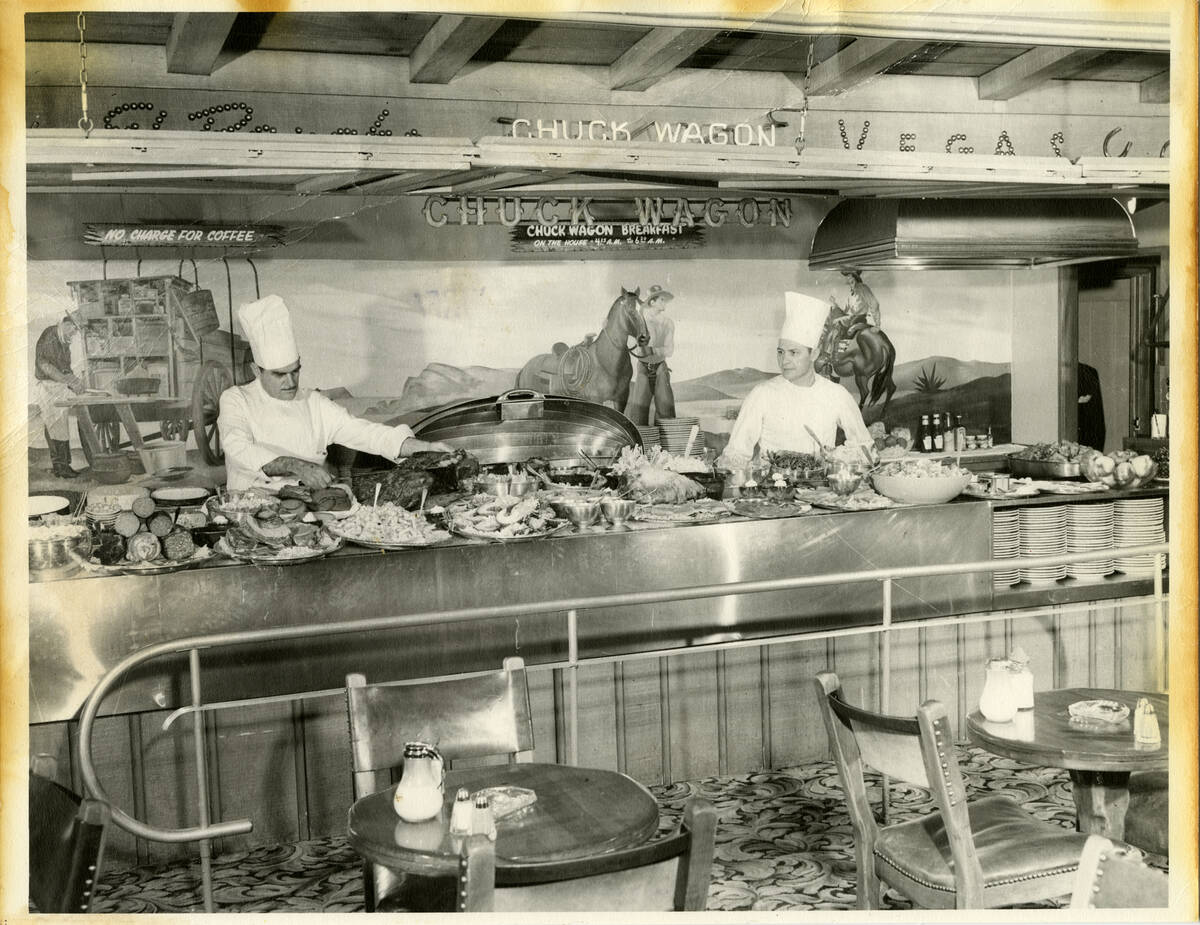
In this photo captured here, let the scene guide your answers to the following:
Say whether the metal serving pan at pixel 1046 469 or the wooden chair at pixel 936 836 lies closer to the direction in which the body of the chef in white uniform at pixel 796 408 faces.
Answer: the wooden chair

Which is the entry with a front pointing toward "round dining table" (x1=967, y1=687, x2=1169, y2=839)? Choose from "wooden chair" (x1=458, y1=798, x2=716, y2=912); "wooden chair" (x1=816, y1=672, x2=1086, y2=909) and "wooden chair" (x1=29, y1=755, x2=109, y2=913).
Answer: "wooden chair" (x1=816, y1=672, x2=1086, y2=909)

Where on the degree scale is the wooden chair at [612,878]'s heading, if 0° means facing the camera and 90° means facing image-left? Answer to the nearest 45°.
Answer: approximately 135°

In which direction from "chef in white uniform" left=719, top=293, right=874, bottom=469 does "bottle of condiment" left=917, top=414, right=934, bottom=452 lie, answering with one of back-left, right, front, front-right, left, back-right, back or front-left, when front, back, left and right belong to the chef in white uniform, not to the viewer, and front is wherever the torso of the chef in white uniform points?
back-left

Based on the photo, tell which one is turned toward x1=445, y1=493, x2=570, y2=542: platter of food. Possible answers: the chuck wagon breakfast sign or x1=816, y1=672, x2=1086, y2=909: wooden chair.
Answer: the chuck wagon breakfast sign

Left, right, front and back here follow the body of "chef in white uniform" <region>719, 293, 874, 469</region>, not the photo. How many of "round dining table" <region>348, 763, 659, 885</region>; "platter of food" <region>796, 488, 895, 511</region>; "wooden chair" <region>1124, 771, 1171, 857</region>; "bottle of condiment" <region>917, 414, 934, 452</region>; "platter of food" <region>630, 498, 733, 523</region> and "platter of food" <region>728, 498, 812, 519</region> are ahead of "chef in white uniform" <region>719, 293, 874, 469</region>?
5

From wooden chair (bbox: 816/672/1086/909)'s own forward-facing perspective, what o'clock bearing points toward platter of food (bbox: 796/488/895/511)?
The platter of food is roughly at 10 o'clock from the wooden chair.

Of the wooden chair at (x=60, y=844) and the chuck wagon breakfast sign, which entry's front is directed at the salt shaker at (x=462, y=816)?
the chuck wagon breakfast sign

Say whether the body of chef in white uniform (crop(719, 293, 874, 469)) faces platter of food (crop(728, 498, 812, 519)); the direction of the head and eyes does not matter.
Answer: yes
